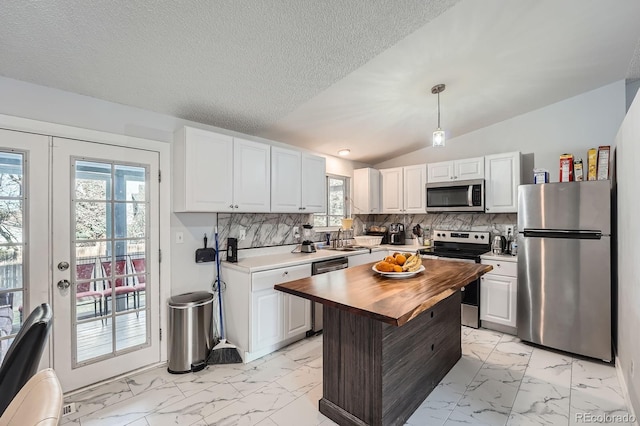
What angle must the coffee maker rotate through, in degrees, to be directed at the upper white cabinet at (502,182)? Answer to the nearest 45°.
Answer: approximately 90° to its left

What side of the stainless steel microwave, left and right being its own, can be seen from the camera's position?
front

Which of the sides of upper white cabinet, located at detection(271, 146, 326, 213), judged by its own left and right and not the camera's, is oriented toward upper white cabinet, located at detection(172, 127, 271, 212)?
right

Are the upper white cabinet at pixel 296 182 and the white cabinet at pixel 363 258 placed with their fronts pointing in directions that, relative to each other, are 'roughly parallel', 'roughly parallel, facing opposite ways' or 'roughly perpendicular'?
roughly parallel

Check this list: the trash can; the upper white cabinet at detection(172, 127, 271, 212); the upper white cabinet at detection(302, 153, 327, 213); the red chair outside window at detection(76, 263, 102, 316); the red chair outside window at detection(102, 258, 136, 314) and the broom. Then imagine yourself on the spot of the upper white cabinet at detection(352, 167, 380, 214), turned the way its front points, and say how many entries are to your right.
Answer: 6

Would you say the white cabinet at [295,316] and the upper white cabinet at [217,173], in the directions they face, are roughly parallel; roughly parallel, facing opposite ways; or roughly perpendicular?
roughly parallel

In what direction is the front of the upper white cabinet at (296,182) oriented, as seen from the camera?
facing the viewer and to the right of the viewer

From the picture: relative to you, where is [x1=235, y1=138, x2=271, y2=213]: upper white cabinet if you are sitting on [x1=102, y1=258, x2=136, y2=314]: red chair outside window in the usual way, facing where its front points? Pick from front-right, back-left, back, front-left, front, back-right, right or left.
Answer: front-left

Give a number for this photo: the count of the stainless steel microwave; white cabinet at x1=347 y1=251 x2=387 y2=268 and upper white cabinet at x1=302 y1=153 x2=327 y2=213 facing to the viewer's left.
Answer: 0

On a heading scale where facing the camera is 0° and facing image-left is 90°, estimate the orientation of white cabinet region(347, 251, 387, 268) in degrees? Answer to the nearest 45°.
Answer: approximately 315°
